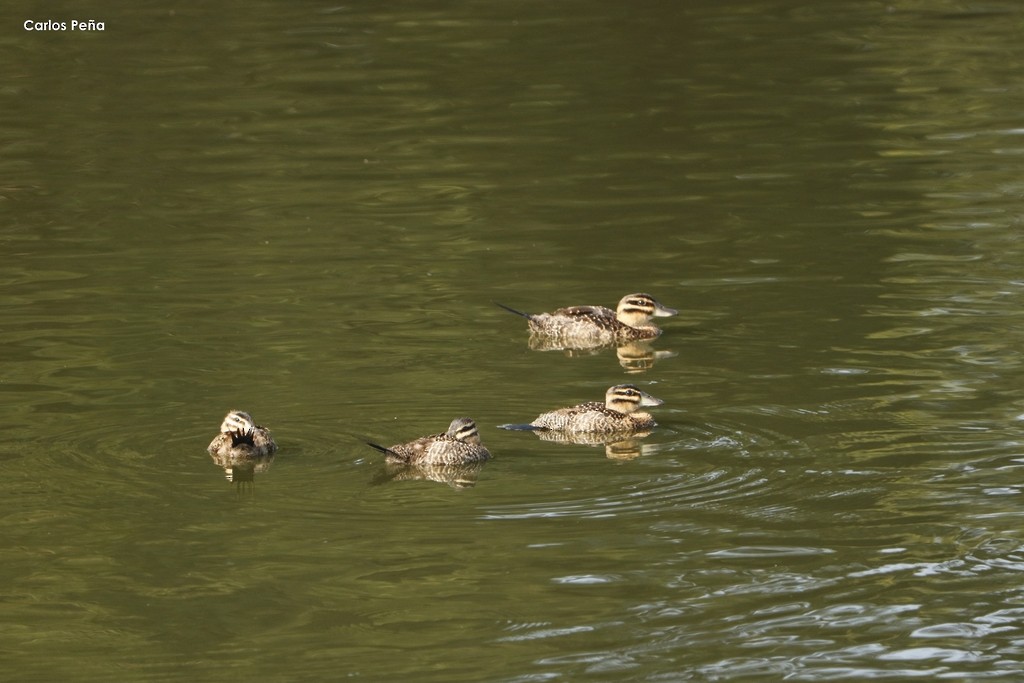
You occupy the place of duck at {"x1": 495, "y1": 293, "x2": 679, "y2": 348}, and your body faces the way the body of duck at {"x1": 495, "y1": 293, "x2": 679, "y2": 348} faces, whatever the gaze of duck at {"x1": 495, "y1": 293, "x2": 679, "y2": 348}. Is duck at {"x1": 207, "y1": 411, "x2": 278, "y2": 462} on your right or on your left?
on your right

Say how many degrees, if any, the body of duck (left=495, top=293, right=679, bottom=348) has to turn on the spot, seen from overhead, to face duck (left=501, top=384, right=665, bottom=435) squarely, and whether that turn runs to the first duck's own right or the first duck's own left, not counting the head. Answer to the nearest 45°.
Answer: approximately 90° to the first duck's own right

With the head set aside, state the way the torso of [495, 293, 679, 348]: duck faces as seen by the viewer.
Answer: to the viewer's right

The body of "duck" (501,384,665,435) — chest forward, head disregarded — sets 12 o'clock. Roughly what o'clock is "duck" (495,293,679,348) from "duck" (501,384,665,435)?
"duck" (495,293,679,348) is roughly at 9 o'clock from "duck" (501,384,665,435).

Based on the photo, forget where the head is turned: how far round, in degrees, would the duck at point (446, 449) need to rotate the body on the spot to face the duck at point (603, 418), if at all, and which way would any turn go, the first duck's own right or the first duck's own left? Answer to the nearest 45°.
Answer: approximately 45° to the first duck's own left

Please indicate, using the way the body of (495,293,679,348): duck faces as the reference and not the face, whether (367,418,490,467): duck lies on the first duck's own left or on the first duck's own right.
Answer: on the first duck's own right

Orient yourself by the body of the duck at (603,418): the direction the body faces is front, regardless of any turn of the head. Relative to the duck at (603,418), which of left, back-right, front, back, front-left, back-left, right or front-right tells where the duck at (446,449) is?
back-right

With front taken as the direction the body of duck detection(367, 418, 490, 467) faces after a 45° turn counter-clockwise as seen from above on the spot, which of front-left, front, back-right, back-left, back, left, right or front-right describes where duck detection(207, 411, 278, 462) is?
back-left

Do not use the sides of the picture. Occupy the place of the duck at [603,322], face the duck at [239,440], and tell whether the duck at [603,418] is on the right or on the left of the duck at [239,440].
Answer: left

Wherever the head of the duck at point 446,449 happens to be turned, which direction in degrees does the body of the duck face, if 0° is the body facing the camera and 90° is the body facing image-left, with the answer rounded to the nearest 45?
approximately 270°

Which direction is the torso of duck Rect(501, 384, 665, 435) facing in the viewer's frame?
to the viewer's right
